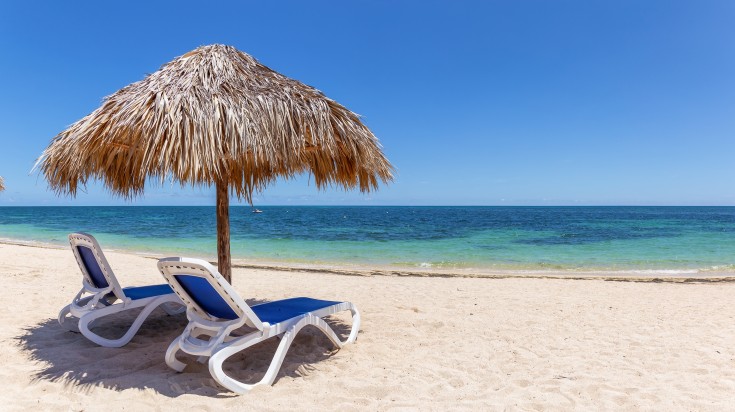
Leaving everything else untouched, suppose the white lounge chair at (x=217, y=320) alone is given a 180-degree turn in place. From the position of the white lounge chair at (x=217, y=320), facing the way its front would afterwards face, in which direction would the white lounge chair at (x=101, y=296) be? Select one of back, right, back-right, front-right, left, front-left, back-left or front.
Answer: right
